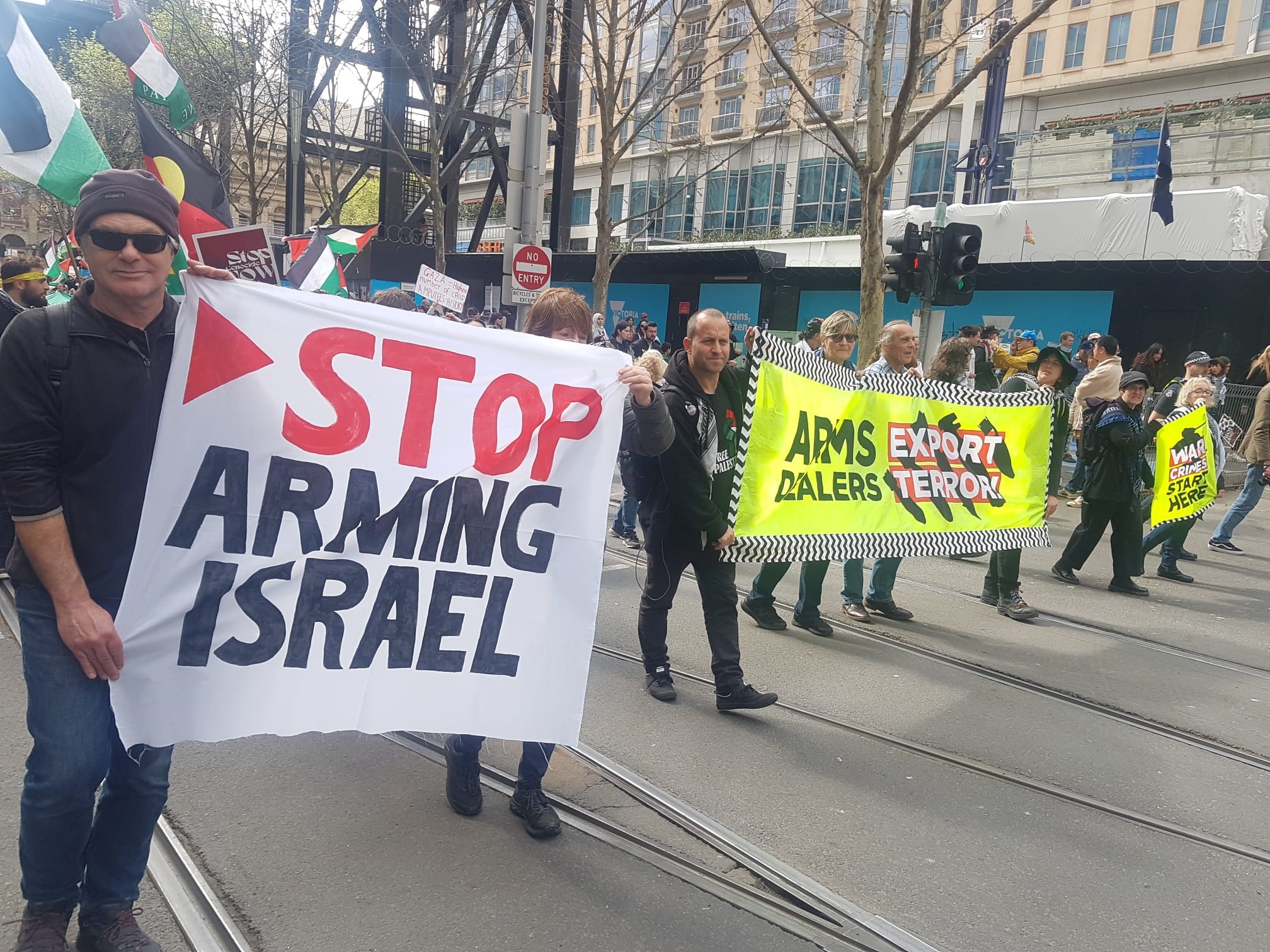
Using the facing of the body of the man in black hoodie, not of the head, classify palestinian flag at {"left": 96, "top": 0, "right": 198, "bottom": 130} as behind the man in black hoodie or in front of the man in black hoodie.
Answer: behind

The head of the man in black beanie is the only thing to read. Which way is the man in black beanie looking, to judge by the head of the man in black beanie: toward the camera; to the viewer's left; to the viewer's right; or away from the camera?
toward the camera

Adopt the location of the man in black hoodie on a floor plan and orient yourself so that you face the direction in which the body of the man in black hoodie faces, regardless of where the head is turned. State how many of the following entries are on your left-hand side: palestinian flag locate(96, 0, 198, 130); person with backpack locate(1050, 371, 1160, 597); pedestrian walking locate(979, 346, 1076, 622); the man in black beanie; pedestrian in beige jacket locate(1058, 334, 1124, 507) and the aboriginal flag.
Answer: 3

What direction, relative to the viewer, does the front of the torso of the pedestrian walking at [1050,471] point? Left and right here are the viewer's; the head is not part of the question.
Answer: facing the viewer and to the right of the viewer

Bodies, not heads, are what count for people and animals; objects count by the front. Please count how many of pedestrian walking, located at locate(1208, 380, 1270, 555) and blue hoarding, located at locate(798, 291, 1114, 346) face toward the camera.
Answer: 1

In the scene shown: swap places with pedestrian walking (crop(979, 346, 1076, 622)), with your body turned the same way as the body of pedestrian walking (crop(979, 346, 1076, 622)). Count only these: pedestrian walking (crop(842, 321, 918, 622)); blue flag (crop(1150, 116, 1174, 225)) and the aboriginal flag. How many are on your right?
2

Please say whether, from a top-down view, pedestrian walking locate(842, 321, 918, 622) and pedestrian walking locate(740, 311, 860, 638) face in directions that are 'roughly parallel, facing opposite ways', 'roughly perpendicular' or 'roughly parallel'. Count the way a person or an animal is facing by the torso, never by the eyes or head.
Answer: roughly parallel

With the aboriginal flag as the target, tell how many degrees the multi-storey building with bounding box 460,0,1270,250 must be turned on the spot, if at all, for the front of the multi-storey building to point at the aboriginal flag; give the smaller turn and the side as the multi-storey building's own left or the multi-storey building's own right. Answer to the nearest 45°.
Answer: approximately 45° to the multi-storey building's own left

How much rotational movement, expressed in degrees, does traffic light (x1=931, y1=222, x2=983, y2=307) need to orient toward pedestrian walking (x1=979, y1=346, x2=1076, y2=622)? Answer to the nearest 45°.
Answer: approximately 45° to its right

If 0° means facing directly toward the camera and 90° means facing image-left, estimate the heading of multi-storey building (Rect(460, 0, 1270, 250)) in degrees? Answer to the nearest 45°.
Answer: approximately 45°

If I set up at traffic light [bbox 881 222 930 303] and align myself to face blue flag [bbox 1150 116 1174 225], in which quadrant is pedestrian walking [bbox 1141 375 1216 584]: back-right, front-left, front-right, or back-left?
back-right

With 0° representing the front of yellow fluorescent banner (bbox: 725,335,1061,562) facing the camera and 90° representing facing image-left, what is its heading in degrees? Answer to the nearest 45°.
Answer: approximately 315°

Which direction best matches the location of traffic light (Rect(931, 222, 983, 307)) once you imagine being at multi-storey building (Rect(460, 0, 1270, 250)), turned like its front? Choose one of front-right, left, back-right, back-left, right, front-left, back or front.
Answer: front-left

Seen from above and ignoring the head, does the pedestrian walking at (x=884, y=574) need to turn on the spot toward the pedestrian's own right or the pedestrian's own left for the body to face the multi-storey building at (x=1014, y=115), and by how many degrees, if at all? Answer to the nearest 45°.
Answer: approximately 135° to the pedestrian's own left

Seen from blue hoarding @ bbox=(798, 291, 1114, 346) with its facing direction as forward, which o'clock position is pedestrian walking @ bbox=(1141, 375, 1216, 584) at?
The pedestrian walking is roughly at 12 o'clock from the blue hoarding.

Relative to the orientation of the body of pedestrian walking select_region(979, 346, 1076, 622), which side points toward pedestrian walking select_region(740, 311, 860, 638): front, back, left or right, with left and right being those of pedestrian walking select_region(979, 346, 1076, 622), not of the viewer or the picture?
right

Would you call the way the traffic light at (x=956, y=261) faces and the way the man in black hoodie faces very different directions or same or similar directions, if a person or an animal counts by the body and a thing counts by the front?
same or similar directions

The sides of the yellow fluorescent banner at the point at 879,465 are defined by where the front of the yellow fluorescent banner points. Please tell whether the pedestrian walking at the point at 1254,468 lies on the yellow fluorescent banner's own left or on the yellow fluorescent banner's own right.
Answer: on the yellow fluorescent banner's own left
